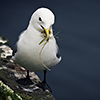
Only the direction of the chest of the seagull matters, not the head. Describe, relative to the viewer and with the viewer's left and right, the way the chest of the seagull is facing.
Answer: facing the viewer
